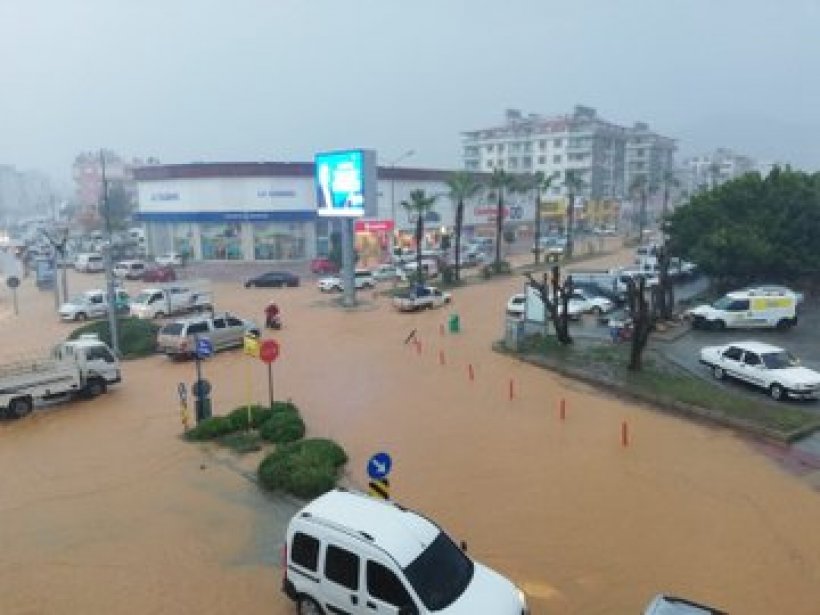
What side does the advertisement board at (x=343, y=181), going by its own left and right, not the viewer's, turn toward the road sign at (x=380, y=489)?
front

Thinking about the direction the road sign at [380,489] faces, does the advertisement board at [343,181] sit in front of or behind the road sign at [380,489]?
behind

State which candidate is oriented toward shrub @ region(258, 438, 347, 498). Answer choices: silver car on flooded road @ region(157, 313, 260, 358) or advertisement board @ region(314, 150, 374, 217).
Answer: the advertisement board

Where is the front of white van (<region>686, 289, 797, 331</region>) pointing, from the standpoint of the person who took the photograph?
facing to the left of the viewer

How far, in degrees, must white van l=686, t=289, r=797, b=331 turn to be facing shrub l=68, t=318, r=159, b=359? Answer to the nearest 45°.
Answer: approximately 45° to its left

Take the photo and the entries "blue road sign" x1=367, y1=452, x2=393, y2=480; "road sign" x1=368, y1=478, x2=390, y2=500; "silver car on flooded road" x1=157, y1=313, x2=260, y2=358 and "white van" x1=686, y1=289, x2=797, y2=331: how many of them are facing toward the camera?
2

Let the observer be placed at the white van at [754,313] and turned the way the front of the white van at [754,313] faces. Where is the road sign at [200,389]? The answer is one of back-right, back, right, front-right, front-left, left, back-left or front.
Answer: front-left

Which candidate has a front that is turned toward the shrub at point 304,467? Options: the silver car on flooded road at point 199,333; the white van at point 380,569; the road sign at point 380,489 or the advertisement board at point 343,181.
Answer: the advertisement board

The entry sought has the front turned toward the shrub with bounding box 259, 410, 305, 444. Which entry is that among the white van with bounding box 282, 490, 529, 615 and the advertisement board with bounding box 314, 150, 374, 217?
the advertisement board

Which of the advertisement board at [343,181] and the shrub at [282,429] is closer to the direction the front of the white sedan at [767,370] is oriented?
the shrub

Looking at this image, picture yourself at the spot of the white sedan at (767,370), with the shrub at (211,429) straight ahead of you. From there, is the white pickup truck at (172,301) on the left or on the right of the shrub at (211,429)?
right

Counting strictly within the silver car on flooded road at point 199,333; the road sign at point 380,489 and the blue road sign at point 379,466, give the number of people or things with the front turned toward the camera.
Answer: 2

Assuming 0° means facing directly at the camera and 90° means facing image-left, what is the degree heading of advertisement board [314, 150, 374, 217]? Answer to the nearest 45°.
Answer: approximately 0°

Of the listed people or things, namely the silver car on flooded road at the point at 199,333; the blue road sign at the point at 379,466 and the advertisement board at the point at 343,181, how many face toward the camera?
2

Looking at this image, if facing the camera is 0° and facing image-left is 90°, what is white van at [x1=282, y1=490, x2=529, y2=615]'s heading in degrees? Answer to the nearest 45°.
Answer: approximately 315°

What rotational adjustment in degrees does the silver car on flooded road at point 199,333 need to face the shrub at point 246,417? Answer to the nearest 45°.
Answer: approximately 135° to its right
